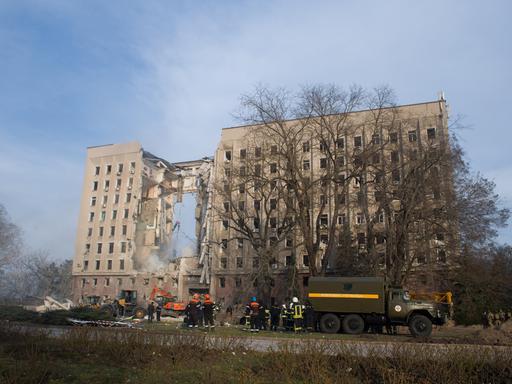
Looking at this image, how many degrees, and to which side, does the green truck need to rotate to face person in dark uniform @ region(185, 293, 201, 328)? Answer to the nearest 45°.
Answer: approximately 180°

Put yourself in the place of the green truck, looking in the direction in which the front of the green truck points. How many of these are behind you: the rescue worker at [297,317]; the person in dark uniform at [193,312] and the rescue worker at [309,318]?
3

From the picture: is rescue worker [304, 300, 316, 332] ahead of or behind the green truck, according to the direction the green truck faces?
behind

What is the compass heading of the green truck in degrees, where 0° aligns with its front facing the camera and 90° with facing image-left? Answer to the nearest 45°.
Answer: approximately 270°

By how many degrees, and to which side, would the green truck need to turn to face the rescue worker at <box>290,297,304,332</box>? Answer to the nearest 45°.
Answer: approximately 180°

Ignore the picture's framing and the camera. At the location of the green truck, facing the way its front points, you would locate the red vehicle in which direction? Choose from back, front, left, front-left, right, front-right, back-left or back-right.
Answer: back-left

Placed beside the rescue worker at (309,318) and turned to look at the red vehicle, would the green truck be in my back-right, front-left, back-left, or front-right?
back-right

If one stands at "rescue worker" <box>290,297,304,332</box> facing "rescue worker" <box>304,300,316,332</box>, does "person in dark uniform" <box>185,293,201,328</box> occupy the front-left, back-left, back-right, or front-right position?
back-left
